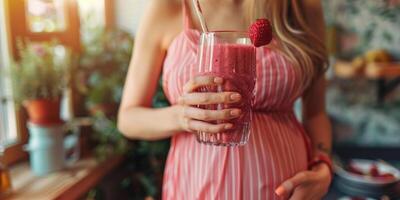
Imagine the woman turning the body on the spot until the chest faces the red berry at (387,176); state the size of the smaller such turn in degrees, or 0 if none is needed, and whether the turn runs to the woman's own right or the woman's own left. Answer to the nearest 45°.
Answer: approximately 135° to the woman's own left

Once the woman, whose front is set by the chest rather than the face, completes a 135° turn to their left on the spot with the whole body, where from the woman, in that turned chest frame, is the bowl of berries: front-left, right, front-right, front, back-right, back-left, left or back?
front

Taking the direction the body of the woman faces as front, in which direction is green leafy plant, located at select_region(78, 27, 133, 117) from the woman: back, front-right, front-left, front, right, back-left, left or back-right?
back-right

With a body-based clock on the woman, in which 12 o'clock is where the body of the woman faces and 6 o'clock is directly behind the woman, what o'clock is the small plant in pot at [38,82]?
The small plant in pot is roughly at 4 o'clock from the woman.

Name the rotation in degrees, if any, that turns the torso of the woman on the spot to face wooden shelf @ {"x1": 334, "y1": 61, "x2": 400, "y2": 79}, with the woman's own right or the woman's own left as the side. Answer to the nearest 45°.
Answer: approximately 135° to the woman's own left

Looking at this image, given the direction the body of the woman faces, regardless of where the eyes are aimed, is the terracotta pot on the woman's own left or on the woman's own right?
on the woman's own right

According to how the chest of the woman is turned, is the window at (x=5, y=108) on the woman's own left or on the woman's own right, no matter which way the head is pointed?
on the woman's own right

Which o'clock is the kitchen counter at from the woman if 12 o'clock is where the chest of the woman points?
The kitchen counter is roughly at 7 o'clock from the woman.

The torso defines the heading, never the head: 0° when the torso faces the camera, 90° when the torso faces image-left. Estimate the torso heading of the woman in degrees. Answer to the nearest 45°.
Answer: approximately 0°

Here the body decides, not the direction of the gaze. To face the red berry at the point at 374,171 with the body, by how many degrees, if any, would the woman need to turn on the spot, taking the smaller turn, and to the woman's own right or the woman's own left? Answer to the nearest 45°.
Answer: approximately 135° to the woman's own left
